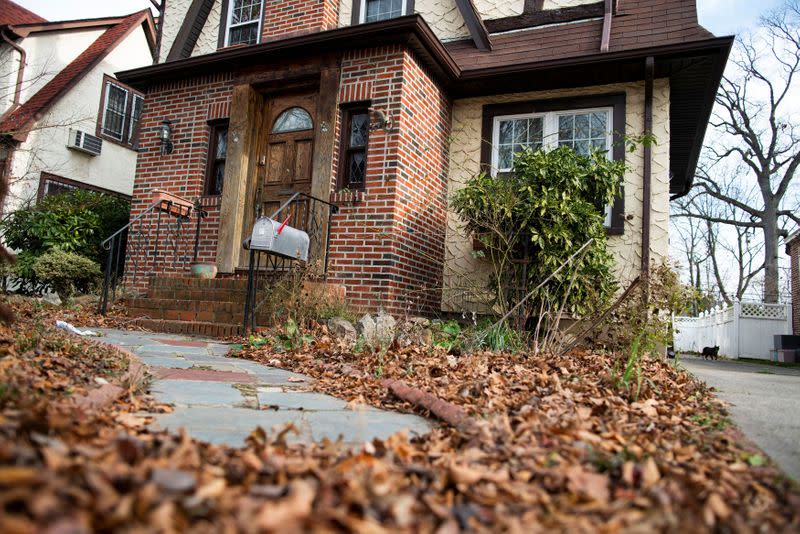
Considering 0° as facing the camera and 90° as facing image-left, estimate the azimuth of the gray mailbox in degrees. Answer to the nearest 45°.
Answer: approximately 45°

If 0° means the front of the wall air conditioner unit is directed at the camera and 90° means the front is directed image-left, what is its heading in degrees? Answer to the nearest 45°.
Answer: approximately 315°

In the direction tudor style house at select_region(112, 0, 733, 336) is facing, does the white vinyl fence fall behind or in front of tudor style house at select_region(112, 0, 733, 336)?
behind

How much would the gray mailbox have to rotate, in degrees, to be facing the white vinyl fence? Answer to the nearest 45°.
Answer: approximately 180°

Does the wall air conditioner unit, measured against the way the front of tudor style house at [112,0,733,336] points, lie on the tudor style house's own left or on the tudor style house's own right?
on the tudor style house's own right

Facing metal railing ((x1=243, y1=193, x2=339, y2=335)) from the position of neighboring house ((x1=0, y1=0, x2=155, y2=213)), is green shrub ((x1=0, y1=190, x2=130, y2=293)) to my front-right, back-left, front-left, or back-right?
front-right

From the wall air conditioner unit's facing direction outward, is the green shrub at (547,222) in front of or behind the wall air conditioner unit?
in front

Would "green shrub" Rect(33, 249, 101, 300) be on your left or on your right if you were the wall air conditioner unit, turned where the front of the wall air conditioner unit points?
on your right

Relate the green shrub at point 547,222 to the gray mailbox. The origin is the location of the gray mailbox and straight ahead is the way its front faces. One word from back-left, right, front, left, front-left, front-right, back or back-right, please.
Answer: back-left

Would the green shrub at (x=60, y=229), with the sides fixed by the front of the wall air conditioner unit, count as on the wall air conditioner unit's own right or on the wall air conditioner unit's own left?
on the wall air conditioner unit's own right

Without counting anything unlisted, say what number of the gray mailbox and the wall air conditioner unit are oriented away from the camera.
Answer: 0

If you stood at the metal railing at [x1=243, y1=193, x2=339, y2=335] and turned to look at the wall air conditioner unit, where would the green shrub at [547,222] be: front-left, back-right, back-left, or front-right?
back-right

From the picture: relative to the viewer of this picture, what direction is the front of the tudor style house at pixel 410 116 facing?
facing the viewer and to the left of the viewer
